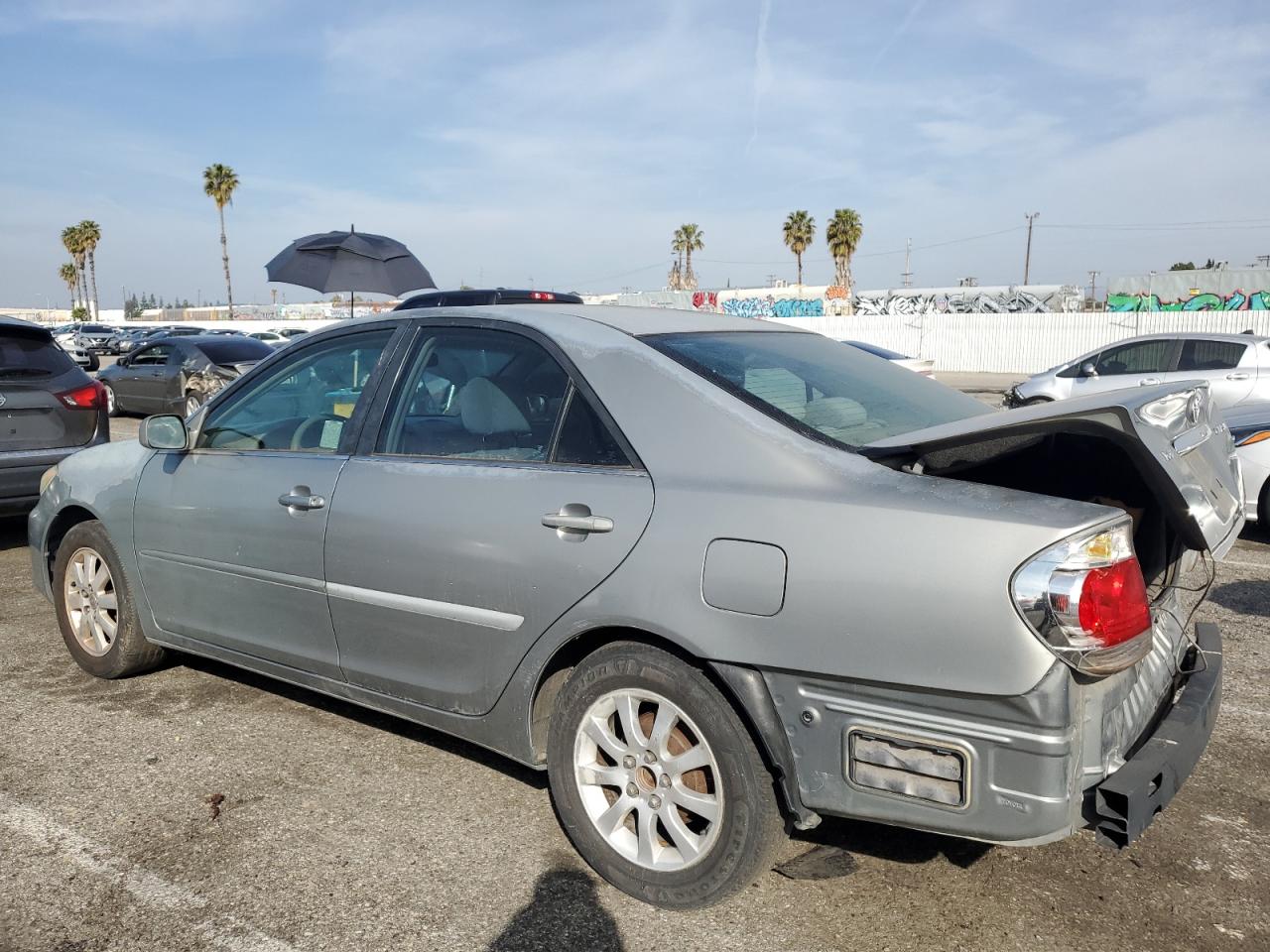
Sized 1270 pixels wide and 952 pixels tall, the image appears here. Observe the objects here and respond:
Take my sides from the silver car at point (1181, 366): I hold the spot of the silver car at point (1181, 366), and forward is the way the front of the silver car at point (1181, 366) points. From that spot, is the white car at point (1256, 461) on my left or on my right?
on my left

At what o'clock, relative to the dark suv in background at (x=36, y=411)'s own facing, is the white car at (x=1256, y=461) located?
The white car is roughly at 4 o'clock from the dark suv in background.

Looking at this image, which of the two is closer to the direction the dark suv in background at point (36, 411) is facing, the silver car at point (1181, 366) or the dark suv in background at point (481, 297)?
the dark suv in background

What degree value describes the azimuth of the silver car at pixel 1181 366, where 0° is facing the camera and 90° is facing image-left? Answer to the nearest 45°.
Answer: approximately 90°

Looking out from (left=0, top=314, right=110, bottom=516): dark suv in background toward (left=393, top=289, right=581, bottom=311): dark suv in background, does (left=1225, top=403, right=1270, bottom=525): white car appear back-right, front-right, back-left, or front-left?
front-right

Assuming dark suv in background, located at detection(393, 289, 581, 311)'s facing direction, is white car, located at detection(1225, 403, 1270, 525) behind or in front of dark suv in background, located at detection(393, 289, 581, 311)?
behind

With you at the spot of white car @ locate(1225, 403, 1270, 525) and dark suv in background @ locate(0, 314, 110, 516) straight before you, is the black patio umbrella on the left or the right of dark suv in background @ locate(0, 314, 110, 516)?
right

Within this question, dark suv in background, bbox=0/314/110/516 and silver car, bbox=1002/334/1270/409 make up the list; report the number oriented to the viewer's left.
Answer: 1

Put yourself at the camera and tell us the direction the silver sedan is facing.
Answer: facing away from the viewer and to the left of the viewer

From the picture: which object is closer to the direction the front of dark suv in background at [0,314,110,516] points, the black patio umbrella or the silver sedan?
the black patio umbrella

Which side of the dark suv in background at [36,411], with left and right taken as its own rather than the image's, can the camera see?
back

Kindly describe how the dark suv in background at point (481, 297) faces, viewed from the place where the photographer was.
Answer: facing away from the viewer and to the left of the viewer

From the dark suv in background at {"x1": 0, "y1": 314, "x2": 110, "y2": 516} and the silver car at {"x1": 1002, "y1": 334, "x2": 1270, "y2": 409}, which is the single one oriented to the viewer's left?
the silver car

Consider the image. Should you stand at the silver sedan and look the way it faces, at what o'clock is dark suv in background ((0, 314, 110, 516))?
The dark suv in background is roughly at 12 o'clock from the silver sedan.
